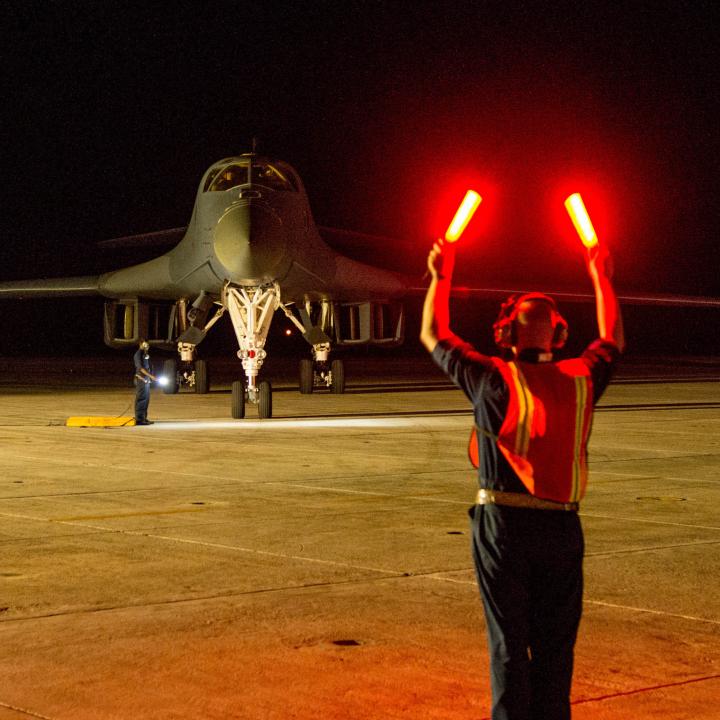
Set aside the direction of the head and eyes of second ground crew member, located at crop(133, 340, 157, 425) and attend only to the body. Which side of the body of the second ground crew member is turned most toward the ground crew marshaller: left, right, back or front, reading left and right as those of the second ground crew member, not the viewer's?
right

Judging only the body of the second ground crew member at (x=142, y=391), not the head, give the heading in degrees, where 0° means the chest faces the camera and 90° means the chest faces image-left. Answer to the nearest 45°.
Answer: approximately 270°
